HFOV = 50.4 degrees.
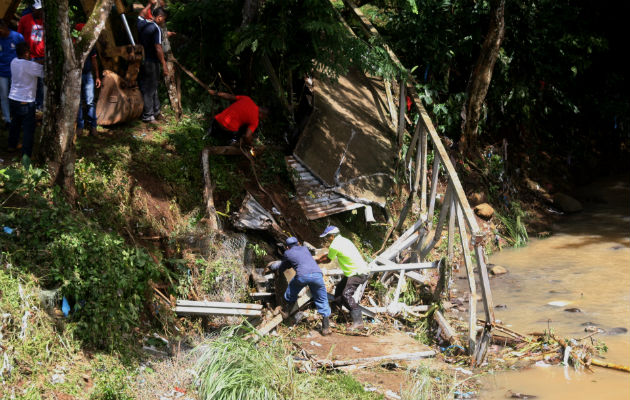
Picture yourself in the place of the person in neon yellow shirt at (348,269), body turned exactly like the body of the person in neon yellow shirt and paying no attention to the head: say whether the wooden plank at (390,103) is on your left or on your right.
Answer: on your right

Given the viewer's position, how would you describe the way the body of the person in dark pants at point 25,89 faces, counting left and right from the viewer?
facing away from the viewer and to the right of the viewer

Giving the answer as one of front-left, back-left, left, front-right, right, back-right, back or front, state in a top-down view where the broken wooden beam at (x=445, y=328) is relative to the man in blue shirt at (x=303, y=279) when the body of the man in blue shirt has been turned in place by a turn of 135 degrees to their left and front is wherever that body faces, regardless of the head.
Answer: left

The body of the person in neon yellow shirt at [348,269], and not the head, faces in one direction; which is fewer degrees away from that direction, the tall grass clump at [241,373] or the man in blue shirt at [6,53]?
the man in blue shirt

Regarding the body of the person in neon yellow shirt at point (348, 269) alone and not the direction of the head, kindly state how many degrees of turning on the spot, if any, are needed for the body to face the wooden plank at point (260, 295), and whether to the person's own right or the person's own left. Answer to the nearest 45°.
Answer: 0° — they already face it

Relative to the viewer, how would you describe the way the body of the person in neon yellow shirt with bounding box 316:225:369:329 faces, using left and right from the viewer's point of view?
facing to the left of the viewer

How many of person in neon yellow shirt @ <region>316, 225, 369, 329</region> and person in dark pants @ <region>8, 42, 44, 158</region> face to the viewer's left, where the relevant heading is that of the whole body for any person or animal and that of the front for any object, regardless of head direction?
1

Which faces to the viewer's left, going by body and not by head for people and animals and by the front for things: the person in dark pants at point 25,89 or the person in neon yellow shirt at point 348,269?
the person in neon yellow shirt

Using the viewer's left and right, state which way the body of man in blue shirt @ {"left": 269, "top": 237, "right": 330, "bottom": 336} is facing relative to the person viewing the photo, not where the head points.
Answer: facing away from the viewer and to the left of the viewer

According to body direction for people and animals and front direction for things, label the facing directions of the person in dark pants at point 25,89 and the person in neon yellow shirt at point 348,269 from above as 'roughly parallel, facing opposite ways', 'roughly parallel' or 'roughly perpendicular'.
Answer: roughly perpendicular
